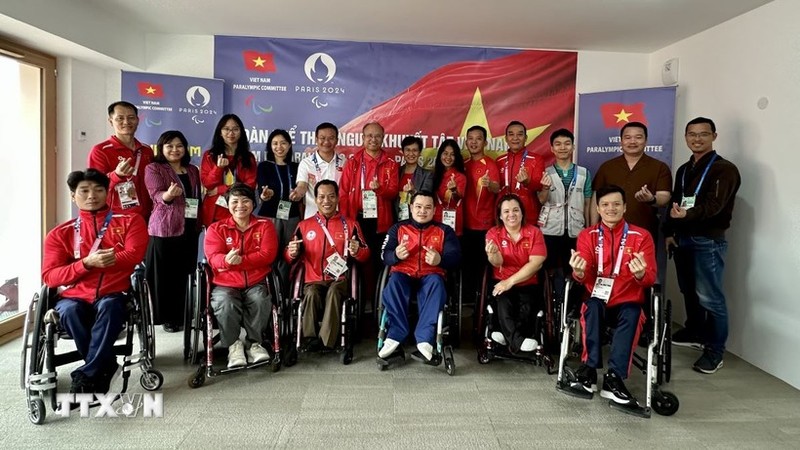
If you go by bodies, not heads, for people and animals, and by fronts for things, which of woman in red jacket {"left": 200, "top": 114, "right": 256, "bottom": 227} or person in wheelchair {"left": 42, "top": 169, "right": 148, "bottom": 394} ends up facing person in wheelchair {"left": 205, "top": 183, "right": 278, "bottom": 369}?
the woman in red jacket

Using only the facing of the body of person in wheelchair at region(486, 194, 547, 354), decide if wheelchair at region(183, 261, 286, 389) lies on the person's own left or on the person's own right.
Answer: on the person's own right

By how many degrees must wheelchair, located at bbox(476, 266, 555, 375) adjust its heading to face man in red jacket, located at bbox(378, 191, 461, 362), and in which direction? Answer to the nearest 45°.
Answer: approximately 90° to its right

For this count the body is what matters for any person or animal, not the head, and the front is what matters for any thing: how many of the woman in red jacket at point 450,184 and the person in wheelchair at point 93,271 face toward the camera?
2

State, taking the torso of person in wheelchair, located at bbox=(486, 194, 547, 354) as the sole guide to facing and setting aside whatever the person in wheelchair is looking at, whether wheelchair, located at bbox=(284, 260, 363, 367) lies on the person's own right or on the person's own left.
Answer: on the person's own right
